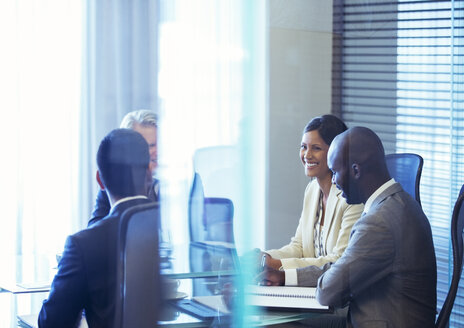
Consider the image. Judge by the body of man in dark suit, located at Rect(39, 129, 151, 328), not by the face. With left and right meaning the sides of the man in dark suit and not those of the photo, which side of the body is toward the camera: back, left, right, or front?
back

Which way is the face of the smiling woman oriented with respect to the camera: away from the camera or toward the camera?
toward the camera

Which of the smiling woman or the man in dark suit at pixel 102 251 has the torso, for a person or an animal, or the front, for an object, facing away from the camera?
the man in dark suit

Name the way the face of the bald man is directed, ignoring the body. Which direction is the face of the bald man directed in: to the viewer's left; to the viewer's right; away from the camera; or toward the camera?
to the viewer's left

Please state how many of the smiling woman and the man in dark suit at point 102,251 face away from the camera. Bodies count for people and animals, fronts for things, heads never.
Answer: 1

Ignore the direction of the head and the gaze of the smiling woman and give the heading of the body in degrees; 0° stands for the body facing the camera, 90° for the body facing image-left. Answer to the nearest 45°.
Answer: approximately 45°
